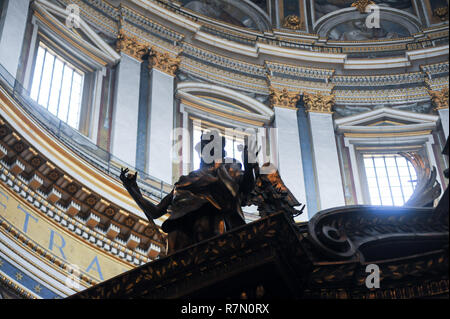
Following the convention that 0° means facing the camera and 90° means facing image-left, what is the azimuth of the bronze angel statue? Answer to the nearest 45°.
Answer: approximately 45°

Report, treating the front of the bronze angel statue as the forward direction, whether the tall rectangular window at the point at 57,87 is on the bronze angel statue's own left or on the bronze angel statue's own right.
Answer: on the bronze angel statue's own right
